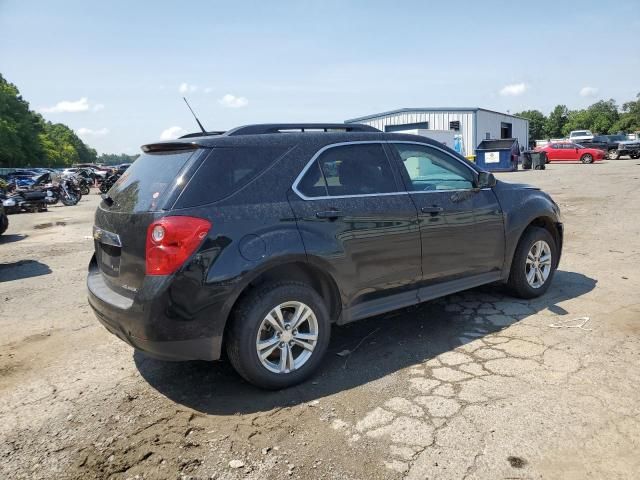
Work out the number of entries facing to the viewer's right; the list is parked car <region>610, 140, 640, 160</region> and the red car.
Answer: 1

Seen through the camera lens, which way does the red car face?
facing to the right of the viewer

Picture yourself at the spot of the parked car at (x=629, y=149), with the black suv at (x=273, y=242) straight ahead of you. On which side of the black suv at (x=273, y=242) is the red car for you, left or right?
right

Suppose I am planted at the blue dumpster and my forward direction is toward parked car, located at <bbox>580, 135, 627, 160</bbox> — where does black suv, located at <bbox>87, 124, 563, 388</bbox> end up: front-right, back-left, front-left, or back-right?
back-right

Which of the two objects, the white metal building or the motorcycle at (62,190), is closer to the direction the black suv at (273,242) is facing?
the white metal building

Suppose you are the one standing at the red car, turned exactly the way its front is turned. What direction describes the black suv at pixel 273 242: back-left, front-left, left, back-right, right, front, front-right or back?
right

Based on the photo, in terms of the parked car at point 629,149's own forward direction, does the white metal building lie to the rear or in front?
in front

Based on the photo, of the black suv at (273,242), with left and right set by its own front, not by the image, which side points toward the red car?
front

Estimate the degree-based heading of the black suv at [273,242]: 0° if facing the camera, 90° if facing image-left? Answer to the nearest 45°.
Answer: approximately 225°

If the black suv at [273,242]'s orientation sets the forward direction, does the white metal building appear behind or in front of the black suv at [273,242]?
in front

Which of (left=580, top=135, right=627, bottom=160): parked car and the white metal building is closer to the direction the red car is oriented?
the parked car
